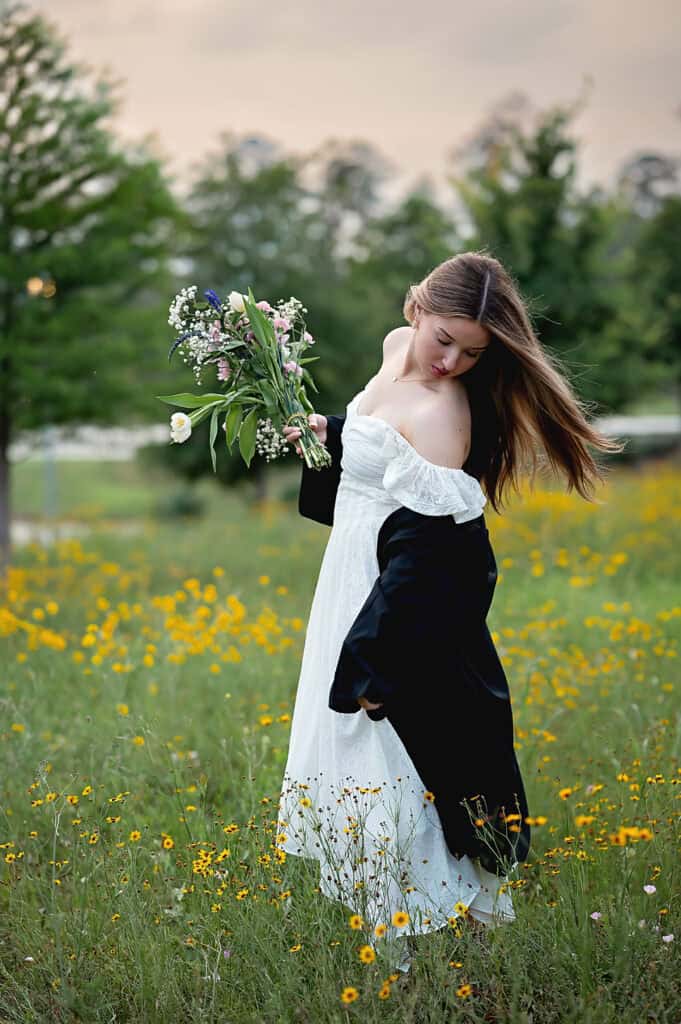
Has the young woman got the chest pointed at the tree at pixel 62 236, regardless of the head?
no

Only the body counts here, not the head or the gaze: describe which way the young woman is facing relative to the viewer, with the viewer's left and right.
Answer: facing the viewer and to the left of the viewer

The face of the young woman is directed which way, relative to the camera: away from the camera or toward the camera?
toward the camera
